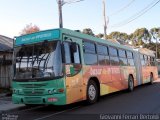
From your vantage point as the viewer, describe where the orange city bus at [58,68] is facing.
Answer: facing the viewer and to the left of the viewer
